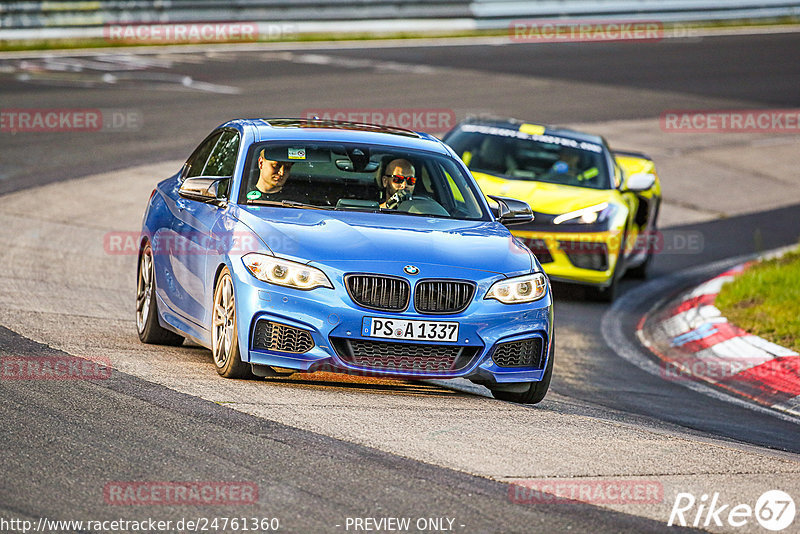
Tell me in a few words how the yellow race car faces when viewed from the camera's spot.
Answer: facing the viewer and to the left of the viewer

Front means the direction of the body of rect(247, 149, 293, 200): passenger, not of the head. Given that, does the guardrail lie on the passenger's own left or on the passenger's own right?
on the passenger's own left

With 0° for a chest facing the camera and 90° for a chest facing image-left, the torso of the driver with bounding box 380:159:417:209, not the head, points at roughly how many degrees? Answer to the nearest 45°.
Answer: approximately 315°

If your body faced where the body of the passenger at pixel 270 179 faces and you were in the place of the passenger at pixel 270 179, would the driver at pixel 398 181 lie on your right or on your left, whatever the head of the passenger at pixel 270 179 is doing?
on your left

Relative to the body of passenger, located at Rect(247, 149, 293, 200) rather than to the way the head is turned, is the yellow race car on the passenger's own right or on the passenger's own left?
on the passenger's own left

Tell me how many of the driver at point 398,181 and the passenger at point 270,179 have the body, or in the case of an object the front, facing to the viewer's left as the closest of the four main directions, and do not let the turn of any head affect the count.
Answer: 0

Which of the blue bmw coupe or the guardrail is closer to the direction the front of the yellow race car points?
the blue bmw coupe

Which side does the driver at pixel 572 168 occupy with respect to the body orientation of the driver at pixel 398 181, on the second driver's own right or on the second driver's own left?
on the second driver's own left

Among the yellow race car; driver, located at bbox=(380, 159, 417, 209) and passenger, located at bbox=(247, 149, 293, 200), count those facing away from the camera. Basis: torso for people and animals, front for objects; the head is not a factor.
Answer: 0

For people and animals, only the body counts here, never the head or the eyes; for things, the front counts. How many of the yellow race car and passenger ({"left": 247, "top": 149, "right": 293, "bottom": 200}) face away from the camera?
0

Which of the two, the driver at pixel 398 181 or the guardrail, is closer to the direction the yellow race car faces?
the driver

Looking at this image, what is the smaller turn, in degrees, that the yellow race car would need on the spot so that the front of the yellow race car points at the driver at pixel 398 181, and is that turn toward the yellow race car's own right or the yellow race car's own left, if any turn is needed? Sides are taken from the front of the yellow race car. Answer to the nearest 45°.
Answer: approximately 45° to the yellow race car's own left

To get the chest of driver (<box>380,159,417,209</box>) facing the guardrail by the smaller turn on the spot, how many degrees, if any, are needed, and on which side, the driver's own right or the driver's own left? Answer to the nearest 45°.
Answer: approximately 135° to the driver's own left
